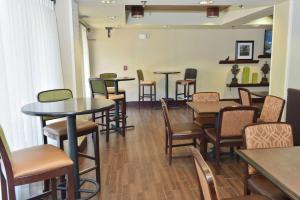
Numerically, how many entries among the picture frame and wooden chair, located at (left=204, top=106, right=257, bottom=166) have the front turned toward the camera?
1

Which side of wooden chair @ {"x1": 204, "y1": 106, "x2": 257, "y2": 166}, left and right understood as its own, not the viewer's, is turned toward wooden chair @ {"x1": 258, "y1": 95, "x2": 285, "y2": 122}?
right

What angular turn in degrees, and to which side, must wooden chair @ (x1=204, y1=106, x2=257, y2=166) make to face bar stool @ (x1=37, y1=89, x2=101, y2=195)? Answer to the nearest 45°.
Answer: approximately 90° to its left

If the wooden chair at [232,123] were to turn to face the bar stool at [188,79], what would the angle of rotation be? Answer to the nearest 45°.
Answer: approximately 45° to its right

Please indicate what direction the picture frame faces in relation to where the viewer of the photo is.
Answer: facing the viewer

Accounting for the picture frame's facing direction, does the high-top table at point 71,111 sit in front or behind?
in front

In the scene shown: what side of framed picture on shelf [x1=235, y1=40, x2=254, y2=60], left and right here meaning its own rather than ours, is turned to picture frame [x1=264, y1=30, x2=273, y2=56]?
left

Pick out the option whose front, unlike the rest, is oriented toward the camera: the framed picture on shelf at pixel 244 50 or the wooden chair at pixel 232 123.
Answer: the framed picture on shelf

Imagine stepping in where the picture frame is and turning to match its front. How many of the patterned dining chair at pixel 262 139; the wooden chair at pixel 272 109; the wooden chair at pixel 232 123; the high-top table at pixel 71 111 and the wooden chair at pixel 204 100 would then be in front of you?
5

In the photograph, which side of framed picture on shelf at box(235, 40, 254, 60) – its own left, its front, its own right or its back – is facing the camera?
front

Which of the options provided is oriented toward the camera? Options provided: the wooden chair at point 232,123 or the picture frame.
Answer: the picture frame

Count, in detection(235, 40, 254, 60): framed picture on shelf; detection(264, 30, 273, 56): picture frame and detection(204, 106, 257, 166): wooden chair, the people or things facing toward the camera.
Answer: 2

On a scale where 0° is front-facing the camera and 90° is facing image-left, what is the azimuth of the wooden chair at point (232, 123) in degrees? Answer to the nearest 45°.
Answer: approximately 135°

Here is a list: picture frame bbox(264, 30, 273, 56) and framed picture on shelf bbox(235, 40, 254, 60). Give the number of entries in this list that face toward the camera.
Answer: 2

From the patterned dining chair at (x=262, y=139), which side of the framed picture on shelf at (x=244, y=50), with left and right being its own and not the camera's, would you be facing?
front

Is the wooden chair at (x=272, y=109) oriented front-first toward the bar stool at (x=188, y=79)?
no

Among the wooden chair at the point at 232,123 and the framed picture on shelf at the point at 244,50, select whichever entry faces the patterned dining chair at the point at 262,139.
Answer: the framed picture on shelf

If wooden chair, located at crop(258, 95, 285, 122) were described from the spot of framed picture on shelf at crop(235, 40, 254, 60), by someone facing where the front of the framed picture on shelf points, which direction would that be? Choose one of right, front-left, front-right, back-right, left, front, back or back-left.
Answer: front
